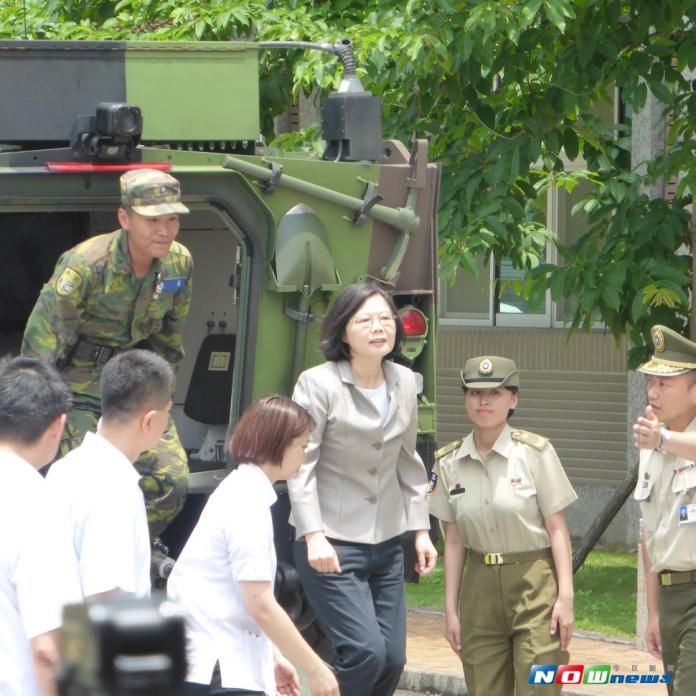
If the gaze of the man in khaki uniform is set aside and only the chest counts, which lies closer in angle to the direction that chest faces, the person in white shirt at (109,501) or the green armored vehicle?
the person in white shirt

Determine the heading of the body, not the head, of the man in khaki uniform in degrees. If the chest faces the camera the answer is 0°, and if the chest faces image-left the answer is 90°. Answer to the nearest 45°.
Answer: approximately 45°

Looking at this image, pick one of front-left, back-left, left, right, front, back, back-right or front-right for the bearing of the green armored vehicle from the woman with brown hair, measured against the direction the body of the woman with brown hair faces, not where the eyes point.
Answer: left

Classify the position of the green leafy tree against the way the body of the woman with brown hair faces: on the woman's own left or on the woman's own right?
on the woman's own left

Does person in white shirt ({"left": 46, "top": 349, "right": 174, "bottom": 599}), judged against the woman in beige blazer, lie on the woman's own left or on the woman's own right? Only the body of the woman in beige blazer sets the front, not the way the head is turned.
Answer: on the woman's own right

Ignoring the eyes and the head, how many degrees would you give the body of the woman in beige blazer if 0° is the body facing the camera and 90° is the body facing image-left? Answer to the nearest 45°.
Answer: approximately 315°

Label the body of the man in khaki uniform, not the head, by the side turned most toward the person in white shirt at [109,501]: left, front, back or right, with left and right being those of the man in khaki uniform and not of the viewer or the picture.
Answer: front

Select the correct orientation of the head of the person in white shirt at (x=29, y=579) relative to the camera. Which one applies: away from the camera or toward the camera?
away from the camera
